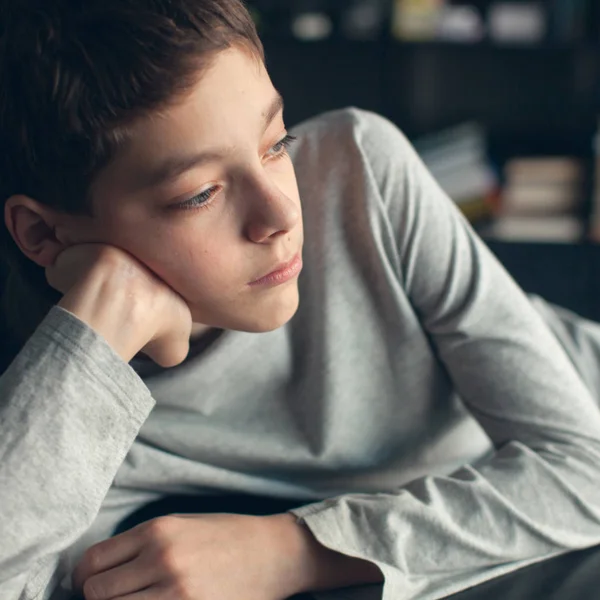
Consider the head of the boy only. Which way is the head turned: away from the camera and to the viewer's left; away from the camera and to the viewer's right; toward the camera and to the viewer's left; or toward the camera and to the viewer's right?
toward the camera and to the viewer's right

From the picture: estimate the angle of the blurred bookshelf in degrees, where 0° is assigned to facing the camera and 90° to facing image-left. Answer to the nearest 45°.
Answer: approximately 0°
